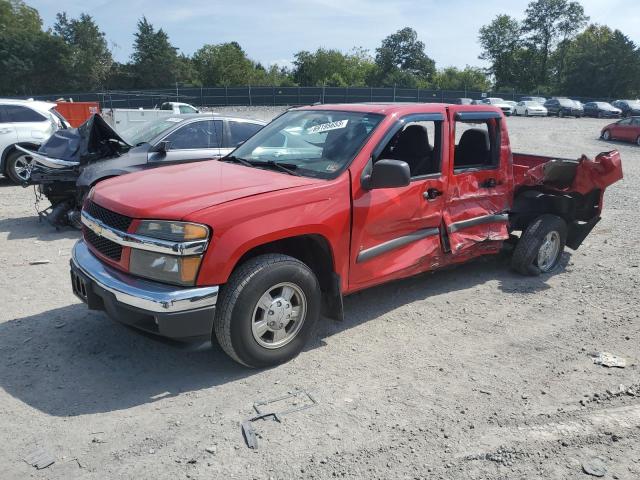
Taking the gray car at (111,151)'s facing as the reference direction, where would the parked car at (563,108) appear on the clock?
The parked car is roughly at 6 o'clock from the gray car.

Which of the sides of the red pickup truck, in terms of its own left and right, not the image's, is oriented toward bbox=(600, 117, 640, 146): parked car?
back

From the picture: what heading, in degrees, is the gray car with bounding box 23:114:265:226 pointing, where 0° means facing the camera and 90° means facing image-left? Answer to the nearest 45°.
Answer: approximately 45°

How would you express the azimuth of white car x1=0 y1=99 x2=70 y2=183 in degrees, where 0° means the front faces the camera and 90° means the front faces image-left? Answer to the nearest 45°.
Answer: approximately 90°

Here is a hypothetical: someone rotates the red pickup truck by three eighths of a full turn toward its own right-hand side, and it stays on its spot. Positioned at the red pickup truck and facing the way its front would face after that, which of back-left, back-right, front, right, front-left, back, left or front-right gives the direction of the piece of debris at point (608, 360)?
right

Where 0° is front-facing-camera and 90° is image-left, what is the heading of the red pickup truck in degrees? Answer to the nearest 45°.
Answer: approximately 45°

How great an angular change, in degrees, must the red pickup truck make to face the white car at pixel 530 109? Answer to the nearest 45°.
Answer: approximately 135° to its right

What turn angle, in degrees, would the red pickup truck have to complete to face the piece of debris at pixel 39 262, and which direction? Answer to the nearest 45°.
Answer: approximately 90° to its right

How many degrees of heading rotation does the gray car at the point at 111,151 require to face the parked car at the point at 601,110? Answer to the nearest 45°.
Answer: approximately 180°
